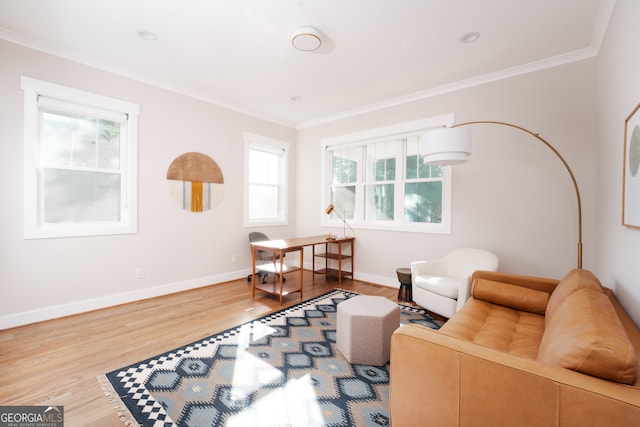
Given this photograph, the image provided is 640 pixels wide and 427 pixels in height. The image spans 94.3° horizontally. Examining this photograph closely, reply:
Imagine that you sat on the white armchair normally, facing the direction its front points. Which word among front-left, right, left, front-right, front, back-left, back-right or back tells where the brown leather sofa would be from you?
front-left

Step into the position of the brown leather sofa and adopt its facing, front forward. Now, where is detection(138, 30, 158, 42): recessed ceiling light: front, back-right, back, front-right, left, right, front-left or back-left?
front

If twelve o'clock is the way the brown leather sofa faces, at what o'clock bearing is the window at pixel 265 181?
The window is roughly at 1 o'clock from the brown leather sofa.

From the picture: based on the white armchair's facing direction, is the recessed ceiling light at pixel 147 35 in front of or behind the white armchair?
in front

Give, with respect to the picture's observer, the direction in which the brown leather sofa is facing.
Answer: facing to the left of the viewer

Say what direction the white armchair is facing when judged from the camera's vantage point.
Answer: facing the viewer and to the left of the viewer

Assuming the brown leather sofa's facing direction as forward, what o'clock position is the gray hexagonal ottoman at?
The gray hexagonal ottoman is roughly at 1 o'clock from the brown leather sofa.

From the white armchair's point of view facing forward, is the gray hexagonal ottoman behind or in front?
in front

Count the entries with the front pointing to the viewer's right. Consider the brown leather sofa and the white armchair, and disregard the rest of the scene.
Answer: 0

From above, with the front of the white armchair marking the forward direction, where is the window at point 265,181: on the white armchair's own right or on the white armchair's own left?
on the white armchair's own right
